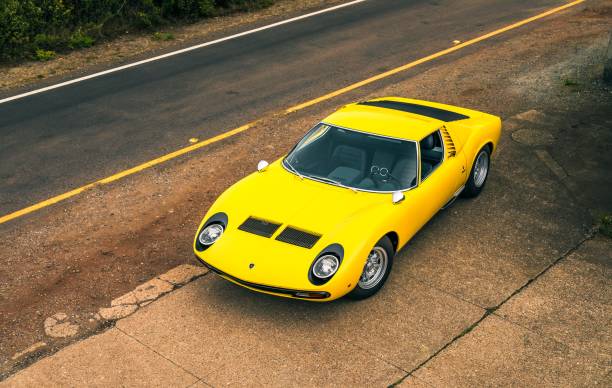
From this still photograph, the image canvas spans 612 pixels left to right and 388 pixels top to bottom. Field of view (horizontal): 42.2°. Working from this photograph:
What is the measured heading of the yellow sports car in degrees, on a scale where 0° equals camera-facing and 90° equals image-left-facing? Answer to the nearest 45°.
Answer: approximately 45°
